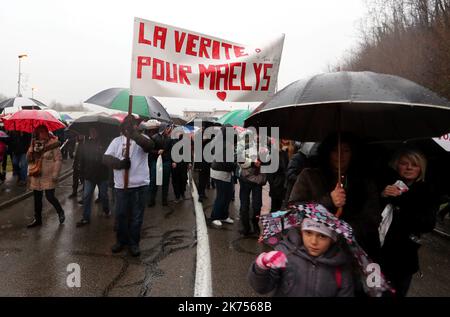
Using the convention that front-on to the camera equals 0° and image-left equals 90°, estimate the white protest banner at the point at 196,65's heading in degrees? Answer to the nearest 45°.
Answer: approximately 0°

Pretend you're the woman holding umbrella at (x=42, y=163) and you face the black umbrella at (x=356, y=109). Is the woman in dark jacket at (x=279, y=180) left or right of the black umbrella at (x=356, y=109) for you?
left

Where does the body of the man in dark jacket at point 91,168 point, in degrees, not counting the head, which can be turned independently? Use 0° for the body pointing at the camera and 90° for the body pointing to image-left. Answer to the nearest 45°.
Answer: approximately 45°

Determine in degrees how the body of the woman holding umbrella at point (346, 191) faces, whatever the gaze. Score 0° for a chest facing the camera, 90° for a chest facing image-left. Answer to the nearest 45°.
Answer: approximately 0°

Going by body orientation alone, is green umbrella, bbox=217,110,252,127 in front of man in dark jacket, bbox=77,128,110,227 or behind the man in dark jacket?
behind

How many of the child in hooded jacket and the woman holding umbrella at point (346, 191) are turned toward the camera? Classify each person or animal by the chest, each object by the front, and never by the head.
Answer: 2

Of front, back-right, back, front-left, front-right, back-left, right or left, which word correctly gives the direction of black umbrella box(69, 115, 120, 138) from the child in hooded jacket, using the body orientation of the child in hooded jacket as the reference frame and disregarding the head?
back-right
